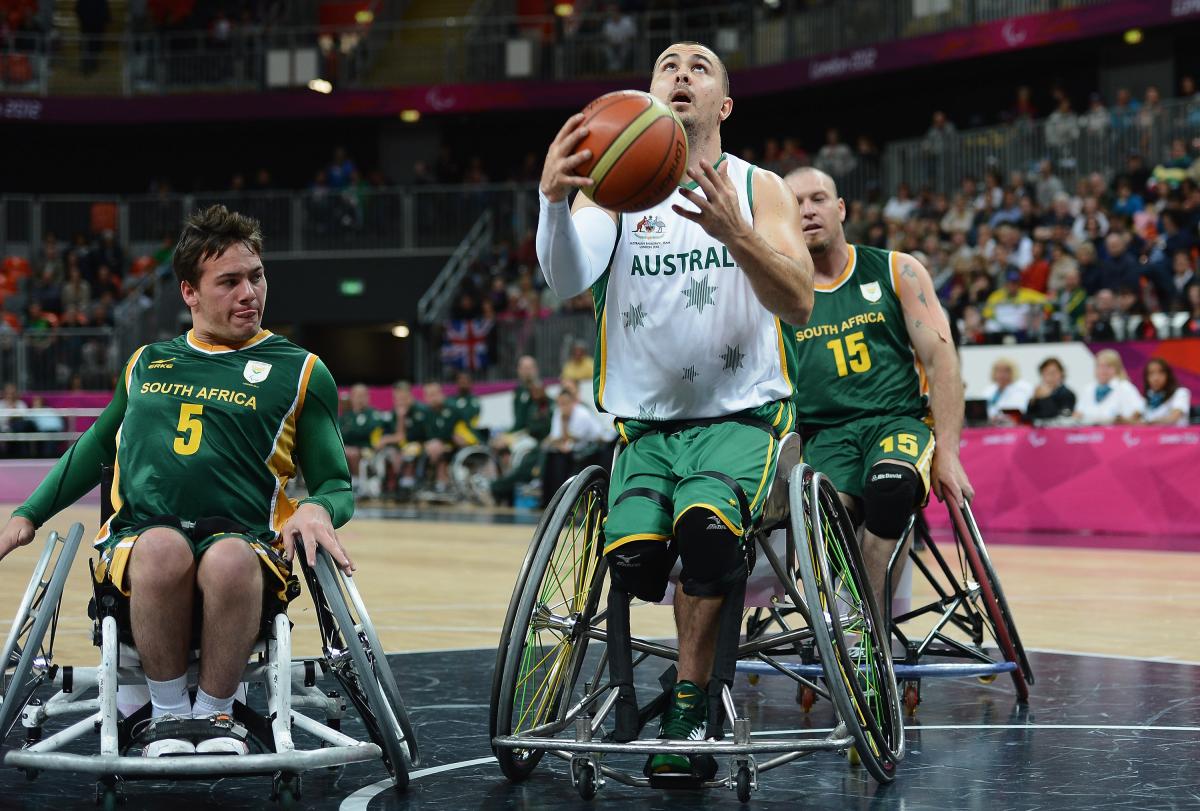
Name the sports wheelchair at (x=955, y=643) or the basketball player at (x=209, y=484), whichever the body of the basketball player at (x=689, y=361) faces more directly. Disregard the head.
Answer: the basketball player

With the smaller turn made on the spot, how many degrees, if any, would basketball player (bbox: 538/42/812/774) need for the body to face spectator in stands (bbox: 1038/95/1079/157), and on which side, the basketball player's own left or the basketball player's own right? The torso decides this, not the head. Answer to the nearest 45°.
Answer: approximately 180°

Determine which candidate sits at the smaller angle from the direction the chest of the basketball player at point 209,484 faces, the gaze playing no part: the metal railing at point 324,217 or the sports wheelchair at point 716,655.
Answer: the sports wheelchair

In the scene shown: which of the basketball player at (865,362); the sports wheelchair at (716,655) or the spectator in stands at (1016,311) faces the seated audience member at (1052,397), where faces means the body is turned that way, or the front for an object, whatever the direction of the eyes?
the spectator in stands

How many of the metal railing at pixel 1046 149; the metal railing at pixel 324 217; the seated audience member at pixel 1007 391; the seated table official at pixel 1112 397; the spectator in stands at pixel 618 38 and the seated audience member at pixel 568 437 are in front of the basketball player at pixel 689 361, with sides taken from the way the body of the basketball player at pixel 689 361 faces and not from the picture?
0

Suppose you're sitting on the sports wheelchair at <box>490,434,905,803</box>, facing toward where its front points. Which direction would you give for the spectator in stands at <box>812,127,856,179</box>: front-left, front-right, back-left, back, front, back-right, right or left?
back

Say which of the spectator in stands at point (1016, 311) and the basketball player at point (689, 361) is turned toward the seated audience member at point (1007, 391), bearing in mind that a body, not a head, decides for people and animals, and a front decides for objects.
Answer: the spectator in stands

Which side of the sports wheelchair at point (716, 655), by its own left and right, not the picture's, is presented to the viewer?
front

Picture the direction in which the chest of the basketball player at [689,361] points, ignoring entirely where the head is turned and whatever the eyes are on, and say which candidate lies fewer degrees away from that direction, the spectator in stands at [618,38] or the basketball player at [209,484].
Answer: the basketball player

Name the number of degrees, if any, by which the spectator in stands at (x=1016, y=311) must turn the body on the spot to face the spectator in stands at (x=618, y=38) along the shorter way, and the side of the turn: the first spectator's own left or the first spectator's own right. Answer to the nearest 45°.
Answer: approximately 135° to the first spectator's own right

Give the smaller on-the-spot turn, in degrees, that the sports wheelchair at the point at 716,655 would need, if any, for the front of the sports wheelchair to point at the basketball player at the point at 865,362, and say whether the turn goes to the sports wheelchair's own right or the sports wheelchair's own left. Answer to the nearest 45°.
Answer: approximately 180°

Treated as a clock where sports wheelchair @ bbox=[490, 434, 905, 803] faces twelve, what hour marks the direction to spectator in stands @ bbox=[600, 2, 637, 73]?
The spectator in stands is roughly at 6 o'clock from the sports wheelchair.

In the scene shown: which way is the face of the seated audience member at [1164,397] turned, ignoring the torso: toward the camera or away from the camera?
toward the camera

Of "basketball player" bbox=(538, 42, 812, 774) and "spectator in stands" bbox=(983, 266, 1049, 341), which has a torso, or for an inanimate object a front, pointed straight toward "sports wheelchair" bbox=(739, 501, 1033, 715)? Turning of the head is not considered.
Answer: the spectator in stands

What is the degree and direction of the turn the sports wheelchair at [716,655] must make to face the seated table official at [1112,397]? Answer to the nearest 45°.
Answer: approximately 180°

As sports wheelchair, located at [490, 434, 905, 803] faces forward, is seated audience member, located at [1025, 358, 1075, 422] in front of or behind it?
behind

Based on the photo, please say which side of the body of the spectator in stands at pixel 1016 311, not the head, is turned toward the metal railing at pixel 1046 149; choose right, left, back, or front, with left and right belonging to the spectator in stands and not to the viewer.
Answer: back

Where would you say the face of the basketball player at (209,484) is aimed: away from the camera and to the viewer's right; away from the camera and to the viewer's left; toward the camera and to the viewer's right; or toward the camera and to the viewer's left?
toward the camera and to the viewer's right

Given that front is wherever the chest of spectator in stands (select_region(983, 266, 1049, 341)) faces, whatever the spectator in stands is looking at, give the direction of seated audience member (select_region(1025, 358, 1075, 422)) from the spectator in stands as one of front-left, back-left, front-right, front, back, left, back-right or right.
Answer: front

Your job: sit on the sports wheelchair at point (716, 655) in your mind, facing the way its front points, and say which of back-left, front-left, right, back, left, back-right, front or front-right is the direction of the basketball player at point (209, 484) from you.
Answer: right

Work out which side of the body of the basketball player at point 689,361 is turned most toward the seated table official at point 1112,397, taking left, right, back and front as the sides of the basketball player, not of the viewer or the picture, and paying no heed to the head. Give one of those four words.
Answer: back

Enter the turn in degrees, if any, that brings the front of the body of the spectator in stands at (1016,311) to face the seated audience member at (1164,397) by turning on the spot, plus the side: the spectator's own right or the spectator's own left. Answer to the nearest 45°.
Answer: approximately 45° to the spectator's own left
